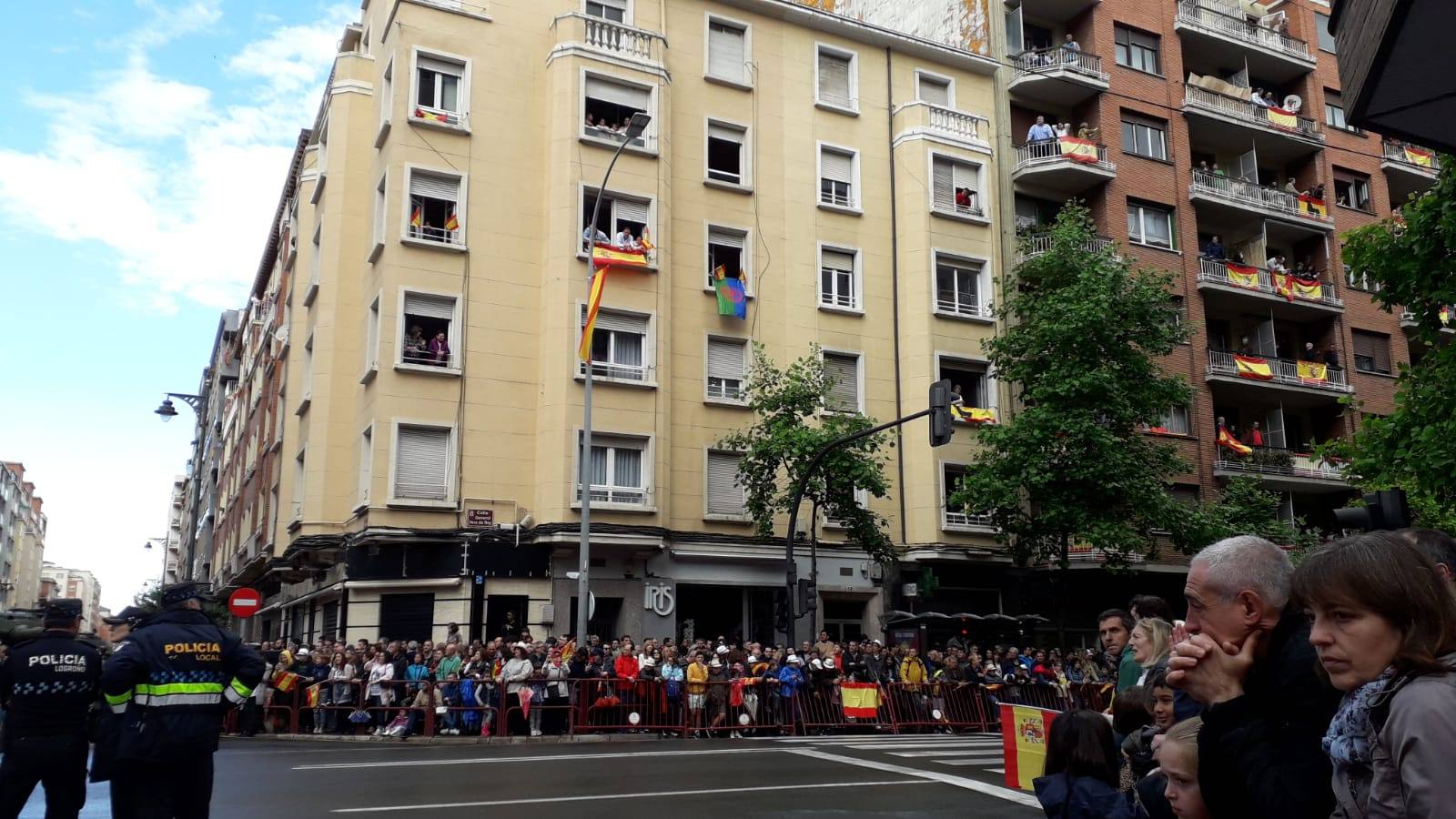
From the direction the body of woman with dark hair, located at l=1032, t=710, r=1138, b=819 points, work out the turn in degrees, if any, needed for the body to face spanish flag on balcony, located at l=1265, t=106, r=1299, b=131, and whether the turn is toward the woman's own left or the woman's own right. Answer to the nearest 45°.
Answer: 0° — they already face it

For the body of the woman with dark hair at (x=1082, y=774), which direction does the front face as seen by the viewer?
away from the camera

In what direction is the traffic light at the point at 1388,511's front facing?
to the viewer's left

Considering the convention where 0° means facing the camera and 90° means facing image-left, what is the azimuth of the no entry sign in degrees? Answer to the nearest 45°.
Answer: approximately 0°

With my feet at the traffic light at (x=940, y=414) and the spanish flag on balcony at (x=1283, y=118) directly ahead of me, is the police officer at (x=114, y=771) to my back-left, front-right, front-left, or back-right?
back-right

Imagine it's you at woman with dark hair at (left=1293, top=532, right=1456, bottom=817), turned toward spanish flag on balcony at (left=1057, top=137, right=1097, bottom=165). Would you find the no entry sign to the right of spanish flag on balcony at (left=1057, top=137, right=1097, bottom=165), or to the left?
left

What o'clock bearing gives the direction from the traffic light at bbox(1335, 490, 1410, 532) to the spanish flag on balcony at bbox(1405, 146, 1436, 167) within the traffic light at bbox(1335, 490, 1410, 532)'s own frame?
The spanish flag on balcony is roughly at 3 o'clock from the traffic light.

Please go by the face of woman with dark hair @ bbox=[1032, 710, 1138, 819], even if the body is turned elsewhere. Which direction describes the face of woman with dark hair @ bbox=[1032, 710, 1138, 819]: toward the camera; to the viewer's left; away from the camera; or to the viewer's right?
away from the camera

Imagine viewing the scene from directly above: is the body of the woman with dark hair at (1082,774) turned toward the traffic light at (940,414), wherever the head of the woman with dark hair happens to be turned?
yes

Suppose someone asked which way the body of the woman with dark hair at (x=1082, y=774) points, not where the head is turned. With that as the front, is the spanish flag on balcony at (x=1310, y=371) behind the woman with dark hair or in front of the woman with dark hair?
in front
